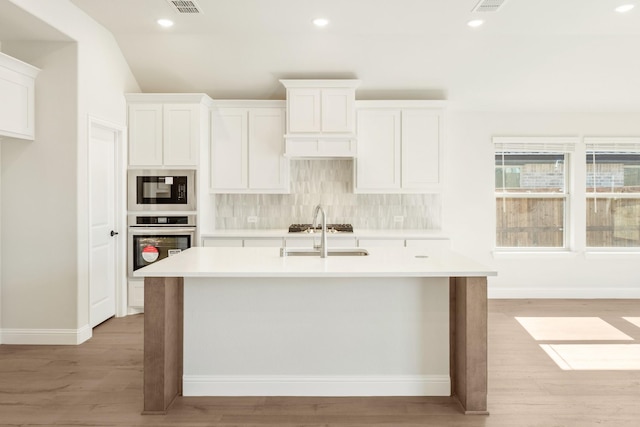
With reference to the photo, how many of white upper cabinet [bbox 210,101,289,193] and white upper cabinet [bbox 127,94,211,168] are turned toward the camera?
2

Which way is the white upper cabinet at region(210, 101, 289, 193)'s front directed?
toward the camera

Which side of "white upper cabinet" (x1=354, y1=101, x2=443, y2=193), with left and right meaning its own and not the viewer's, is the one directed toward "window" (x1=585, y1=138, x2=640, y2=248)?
left

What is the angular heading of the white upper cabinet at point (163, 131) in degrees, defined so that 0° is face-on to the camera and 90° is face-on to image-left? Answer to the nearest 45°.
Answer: approximately 0°

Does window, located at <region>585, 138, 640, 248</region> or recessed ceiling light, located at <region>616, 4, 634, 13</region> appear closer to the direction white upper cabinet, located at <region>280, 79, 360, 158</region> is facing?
the recessed ceiling light

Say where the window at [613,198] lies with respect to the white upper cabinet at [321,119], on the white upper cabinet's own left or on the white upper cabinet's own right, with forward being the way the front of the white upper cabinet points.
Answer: on the white upper cabinet's own left

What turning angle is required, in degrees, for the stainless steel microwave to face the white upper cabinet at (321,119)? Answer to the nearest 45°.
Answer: approximately 90° to its left

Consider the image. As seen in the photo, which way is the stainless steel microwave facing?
toward the camera

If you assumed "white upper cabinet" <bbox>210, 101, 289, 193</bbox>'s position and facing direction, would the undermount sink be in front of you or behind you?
in front

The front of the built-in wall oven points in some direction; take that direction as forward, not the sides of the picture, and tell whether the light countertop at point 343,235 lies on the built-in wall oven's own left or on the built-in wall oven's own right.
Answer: on the built-in wall oven's own left

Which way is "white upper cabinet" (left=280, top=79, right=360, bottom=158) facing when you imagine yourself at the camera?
facing the viewer

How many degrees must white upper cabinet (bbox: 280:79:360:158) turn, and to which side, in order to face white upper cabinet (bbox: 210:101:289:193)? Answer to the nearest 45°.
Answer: approximately 90° to its right

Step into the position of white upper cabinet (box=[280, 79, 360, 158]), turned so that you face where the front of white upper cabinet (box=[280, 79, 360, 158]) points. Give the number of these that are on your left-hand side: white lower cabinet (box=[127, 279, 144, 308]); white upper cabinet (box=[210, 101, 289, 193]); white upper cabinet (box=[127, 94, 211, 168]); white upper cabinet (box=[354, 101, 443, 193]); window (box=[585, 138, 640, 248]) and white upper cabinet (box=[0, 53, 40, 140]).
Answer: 2

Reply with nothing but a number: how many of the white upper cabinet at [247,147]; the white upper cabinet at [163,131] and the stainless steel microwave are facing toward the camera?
3

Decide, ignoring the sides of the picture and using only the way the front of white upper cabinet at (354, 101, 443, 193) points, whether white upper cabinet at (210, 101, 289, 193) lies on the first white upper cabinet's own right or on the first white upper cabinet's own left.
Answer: on the first white upper cabinet's own right
